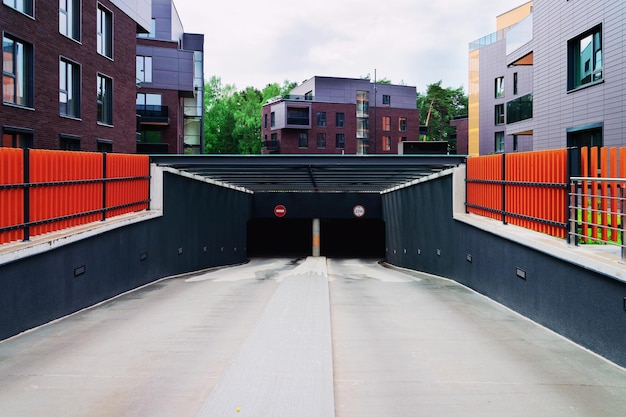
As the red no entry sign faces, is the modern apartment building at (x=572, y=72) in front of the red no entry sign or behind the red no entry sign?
in front

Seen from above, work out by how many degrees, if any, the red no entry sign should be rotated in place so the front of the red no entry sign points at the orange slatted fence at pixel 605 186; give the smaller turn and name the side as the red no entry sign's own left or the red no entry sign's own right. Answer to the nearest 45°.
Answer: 0° — it already faces it

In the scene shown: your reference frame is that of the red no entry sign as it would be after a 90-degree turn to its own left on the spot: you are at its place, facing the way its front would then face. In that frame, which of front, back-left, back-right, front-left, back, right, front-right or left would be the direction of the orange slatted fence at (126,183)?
right

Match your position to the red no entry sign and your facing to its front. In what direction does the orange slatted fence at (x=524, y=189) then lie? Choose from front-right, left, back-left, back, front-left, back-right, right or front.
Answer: front

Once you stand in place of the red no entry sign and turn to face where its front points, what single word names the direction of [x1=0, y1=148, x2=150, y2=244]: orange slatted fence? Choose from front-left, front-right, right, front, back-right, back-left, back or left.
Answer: front

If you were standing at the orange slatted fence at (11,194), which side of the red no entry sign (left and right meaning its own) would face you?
front

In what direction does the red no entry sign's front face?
toward the camera

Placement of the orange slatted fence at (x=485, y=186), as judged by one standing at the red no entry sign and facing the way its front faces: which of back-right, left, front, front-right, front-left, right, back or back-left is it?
front
